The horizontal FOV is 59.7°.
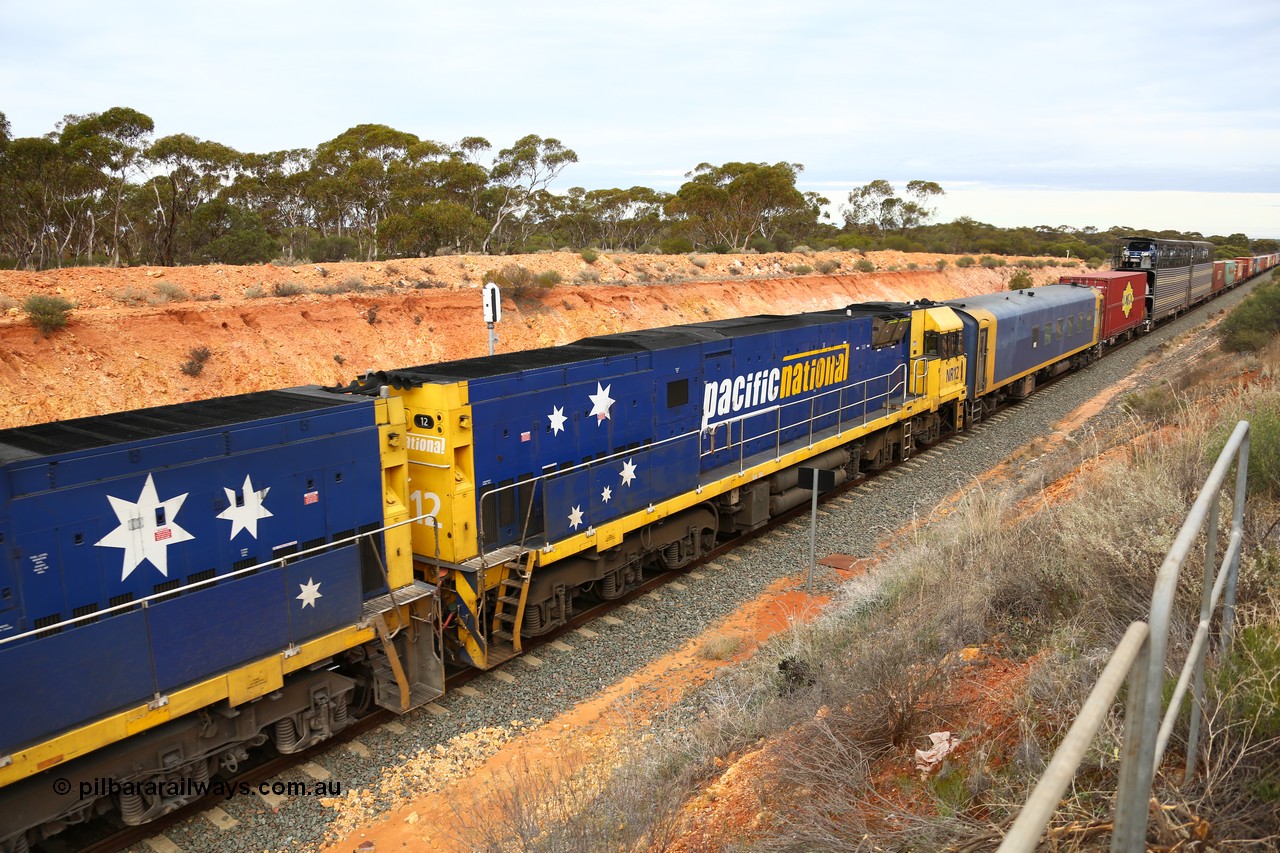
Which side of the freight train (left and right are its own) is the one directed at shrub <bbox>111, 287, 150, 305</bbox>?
right

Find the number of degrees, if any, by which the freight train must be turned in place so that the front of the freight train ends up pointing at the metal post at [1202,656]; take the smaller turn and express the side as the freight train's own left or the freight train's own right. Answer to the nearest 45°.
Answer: approximately 90° to the freight train's own left

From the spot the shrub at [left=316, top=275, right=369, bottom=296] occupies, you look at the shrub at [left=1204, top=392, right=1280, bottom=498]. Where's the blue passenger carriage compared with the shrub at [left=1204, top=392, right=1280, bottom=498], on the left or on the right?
left

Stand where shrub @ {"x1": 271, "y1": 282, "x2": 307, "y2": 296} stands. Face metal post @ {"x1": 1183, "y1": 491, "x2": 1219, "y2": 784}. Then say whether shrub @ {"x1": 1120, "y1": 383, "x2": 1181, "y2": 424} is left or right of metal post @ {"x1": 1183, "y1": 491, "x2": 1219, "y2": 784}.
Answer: left

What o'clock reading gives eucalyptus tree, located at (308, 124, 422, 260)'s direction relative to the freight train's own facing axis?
The eucalyptus tree is roughly at 4 o'clock from the freight train.

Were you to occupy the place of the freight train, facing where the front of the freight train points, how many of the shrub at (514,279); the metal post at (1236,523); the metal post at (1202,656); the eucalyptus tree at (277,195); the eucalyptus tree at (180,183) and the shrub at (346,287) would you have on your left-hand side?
2

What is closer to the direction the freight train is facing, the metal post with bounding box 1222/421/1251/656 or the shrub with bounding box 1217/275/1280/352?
the metal post

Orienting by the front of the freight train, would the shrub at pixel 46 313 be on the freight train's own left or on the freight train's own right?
on the freight train's own right

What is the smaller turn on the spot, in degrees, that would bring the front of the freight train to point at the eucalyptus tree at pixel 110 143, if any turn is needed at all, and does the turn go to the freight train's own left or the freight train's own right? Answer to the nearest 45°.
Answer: approximately 90° to the freight train's own right

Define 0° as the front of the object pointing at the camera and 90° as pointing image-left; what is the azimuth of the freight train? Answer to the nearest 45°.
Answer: approximately 45°

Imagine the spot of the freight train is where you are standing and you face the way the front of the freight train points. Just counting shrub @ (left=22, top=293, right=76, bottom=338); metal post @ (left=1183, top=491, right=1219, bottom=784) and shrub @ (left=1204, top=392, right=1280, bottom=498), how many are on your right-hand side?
1

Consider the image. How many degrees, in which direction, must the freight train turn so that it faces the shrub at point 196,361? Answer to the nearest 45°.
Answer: approximately 90° to its right

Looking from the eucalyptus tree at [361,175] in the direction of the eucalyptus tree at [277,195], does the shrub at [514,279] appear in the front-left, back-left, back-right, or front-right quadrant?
back-left

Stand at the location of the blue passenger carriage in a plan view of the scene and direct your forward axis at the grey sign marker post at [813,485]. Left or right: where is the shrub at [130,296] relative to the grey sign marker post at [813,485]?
right
